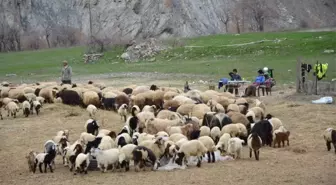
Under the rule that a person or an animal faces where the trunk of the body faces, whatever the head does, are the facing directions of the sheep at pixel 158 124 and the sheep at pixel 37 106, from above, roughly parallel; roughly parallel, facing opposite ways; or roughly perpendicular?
roughly perpendicular

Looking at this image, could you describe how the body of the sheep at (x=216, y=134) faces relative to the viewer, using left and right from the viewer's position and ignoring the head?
facing the viewer

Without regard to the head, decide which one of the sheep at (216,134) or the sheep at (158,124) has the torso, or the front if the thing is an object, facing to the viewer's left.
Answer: the sheep at (158,124)

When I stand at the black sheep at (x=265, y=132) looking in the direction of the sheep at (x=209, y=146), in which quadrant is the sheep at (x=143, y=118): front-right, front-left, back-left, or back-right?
front-right

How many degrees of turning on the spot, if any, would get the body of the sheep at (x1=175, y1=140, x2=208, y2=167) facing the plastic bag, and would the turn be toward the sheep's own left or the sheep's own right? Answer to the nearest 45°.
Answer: approximately 135° to the sheep's own right

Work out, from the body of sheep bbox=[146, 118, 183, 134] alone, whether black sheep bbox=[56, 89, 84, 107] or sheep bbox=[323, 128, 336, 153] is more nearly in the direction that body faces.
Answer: the black sheep

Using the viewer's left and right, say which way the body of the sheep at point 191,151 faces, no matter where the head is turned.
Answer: facing to the left of the viewer

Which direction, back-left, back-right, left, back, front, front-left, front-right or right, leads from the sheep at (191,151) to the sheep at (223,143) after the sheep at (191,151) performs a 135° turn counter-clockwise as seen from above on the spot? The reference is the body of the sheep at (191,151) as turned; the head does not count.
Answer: left

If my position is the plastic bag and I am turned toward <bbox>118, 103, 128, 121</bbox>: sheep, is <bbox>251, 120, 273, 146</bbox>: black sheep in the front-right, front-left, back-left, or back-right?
front-left

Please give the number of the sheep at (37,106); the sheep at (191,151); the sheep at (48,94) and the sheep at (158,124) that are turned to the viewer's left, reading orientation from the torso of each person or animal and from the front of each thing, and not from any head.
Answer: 2
